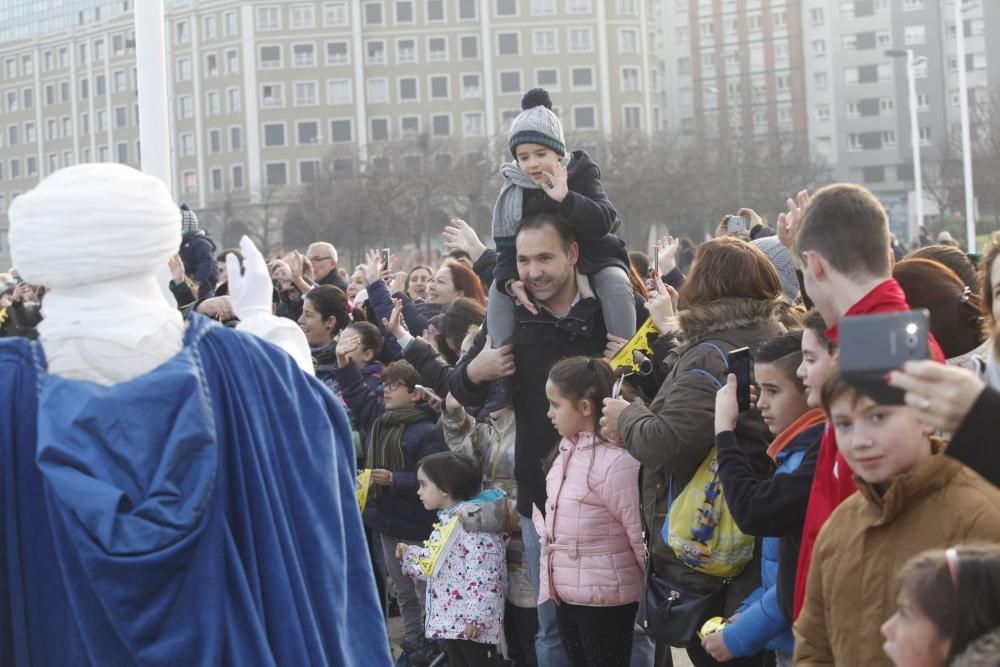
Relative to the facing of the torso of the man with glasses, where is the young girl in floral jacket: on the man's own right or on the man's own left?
on the man's own left

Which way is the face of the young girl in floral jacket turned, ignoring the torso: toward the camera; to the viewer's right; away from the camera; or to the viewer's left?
to the viewer's left

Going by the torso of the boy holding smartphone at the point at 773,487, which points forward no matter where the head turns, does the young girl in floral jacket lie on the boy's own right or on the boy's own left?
on the boy's own right

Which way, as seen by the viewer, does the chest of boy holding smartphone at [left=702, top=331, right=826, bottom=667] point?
to the viewer's left

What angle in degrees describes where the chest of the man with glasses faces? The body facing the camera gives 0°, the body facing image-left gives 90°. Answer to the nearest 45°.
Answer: approximately 45°

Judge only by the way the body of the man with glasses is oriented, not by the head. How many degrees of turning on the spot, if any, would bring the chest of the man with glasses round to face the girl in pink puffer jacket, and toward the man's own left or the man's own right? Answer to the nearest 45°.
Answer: approximately 45° to the man's own left

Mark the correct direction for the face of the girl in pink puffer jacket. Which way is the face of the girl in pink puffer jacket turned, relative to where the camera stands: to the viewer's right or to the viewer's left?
to the viewer's left
